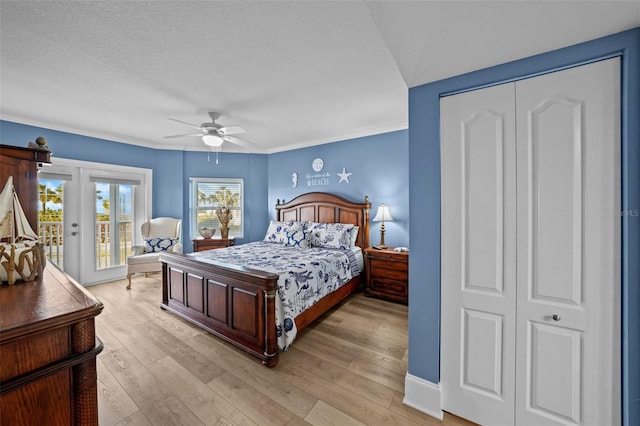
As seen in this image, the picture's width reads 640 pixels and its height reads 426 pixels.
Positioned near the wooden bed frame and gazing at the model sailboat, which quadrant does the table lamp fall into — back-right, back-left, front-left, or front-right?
back-left

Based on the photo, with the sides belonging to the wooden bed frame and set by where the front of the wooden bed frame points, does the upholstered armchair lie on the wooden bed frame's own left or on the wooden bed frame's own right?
on the wooden bed frame's own right

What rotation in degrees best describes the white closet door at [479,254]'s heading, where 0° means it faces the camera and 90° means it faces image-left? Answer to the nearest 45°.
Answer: approximately 45°

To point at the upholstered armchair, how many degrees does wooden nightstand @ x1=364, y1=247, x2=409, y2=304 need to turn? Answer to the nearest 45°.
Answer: approximately 45° to its right

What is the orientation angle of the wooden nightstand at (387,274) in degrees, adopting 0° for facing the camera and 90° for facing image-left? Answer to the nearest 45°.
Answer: approximately 45°

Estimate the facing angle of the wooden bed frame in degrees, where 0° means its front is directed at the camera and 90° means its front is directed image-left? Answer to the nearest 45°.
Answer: approximately 45°

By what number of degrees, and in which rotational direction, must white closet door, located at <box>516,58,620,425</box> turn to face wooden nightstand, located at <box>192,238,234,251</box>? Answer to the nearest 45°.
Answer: approximately 45° to its right
